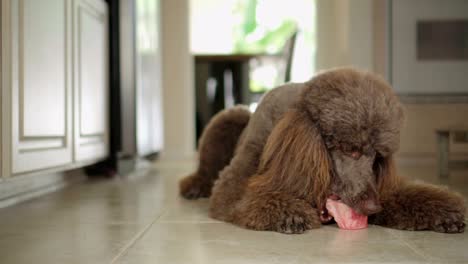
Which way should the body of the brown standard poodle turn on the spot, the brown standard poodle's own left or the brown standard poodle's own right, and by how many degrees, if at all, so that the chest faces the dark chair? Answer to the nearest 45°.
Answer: approximately 135° to the brown standard poodle's own left

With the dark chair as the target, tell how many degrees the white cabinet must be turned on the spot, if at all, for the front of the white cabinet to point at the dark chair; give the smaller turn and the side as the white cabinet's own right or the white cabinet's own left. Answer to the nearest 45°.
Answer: approximately 90° to the white cabinet's own left

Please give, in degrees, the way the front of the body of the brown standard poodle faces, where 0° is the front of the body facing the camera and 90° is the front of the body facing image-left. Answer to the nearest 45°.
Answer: approximately 315°

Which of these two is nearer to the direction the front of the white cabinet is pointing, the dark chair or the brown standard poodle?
the brown standard poodle

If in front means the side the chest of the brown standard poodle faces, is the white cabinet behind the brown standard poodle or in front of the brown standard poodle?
behind

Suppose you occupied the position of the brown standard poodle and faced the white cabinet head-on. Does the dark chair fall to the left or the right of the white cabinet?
right

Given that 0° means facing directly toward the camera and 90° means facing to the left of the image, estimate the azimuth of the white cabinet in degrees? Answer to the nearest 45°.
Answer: approximately 315°
